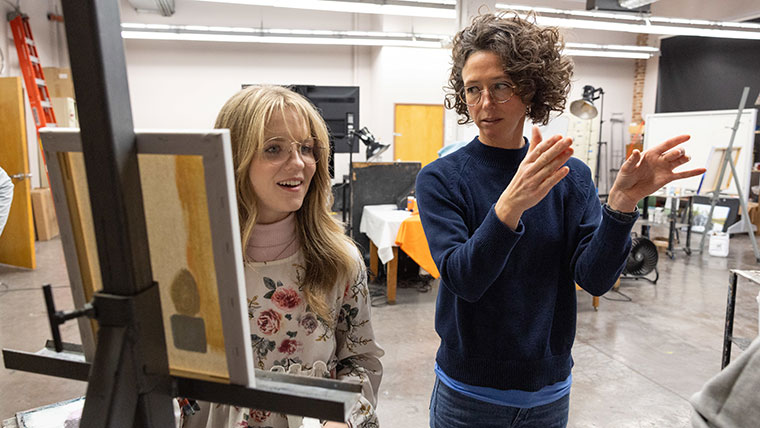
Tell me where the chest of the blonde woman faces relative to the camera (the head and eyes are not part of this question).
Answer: toward the camera

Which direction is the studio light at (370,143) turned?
to the viewer's right

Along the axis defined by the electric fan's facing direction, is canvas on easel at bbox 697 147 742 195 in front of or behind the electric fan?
behind

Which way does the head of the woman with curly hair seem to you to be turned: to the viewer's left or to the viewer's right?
to the viewer's left

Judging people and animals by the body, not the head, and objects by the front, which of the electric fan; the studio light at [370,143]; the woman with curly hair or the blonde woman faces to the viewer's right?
the studio light

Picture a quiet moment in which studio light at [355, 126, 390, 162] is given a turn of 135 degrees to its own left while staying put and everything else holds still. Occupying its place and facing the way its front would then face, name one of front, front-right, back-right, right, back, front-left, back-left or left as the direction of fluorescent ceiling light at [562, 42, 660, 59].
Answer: right

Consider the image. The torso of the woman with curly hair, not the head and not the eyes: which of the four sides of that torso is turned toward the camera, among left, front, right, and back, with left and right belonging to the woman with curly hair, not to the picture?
front

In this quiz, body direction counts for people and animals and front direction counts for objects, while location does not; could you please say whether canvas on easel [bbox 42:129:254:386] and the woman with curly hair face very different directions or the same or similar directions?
very different directions

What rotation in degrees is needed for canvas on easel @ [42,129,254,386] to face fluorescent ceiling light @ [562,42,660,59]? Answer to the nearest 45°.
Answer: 0° — it already faces it

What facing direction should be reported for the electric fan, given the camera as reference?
facing the viewer and to the left of the viewer

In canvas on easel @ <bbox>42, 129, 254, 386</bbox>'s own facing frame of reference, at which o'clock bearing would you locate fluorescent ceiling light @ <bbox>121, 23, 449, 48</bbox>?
The fluorescent ceiling light is roughly at 11 o'clock from the canvas on easel.
